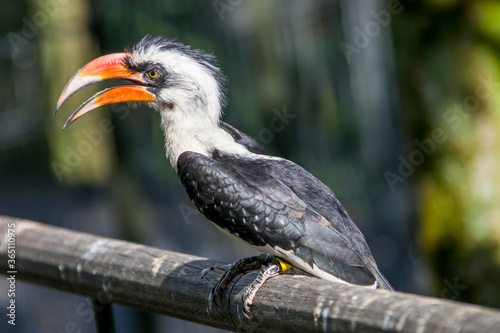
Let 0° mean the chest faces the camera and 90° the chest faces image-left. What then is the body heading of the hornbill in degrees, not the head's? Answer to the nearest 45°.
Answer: approximately 90°
